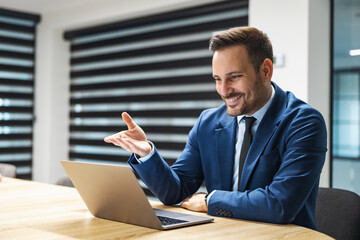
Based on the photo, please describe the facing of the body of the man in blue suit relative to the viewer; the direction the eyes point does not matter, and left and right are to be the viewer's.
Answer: facing the viewer and to the left of the viewer

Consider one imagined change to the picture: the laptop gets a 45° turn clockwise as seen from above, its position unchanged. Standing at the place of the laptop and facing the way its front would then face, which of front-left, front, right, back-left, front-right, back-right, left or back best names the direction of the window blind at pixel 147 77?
left

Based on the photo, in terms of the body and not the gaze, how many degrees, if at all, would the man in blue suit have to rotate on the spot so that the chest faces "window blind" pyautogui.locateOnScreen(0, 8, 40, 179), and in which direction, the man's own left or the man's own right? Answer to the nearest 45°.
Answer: approximately 90° to the man's own right

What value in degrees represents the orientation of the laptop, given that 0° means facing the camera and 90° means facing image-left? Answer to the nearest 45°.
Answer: approximately 225°

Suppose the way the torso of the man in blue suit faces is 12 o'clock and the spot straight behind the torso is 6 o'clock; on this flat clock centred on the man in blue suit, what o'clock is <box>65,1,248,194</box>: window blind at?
The window blind is roughly at 4 o'clock from the man in blue suit.

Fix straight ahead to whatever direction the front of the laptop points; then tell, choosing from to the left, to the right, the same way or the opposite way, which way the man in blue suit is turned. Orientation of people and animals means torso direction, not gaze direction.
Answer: the opposite way

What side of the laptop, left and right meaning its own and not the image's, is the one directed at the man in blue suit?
front

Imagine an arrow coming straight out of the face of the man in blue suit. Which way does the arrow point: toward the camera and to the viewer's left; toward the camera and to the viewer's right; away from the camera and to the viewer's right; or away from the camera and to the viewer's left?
toward the camera and to the viewer's left

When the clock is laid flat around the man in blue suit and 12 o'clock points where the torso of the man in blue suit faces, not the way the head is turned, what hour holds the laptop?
The laptop is roughly at 12 o'clock from the man in blue suit.

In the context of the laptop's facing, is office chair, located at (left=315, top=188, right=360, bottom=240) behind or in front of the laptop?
in front
